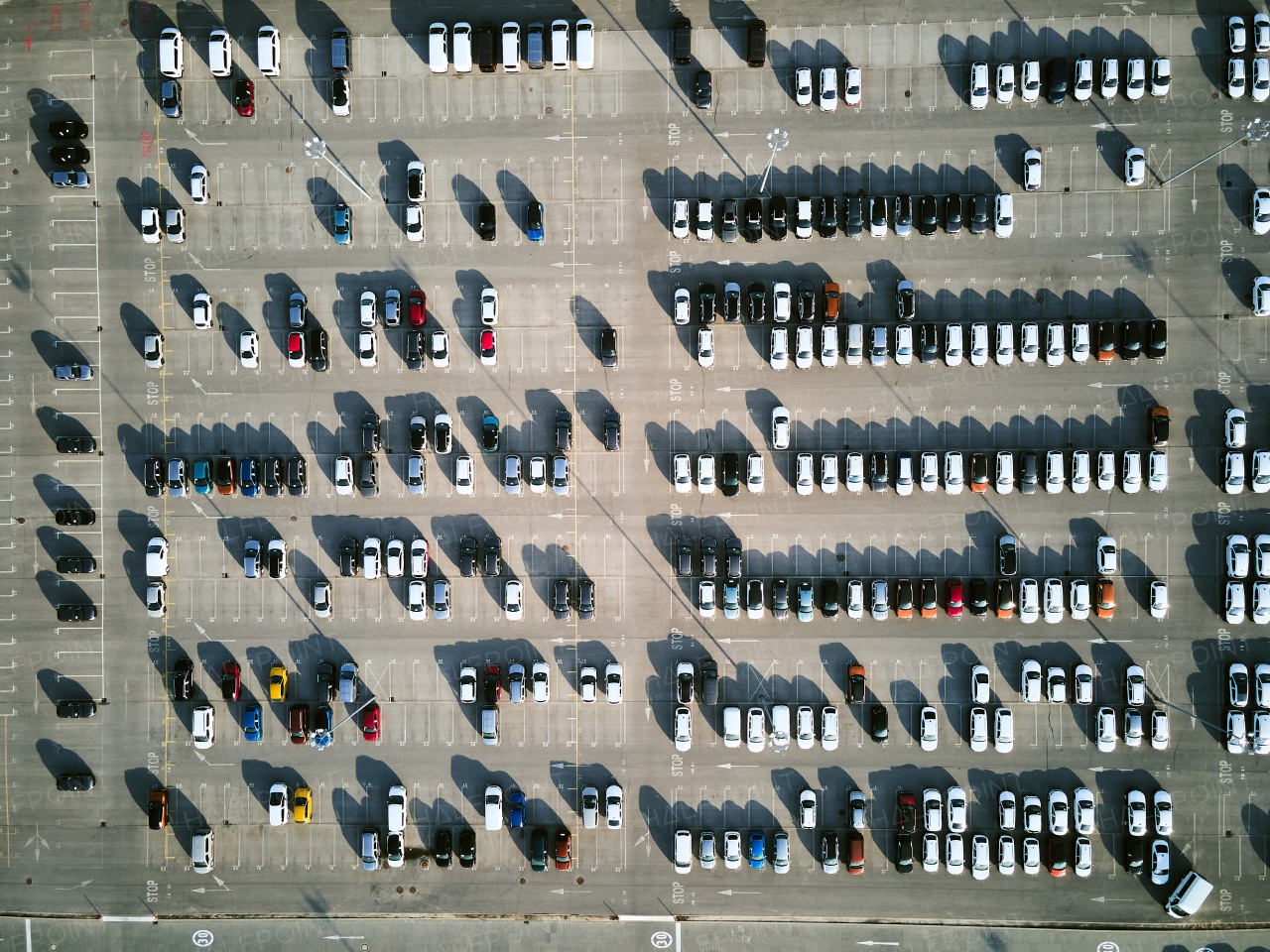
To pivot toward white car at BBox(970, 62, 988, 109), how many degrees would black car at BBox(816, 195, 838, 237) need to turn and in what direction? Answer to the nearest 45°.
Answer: approximately 90° to its left

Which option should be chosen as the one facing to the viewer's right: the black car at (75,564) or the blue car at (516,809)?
the black car

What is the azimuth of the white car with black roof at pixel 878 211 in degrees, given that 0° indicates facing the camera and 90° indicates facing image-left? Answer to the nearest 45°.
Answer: approximately 0°

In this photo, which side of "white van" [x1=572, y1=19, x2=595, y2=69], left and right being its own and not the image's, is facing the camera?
back

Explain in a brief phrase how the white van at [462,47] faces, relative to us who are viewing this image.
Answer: facing away from the viewer

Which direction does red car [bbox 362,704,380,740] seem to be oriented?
toward the camera
